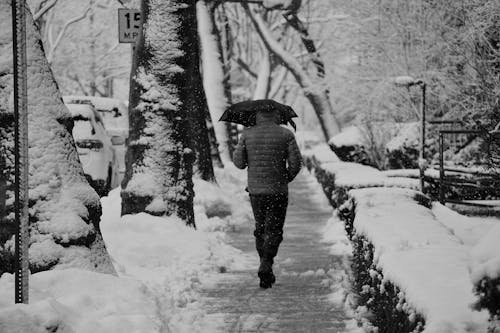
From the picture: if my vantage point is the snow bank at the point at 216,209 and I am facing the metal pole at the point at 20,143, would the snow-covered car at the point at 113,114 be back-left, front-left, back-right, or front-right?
back-right

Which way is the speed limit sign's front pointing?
toward the camera

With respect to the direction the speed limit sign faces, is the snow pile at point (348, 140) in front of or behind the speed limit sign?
behind

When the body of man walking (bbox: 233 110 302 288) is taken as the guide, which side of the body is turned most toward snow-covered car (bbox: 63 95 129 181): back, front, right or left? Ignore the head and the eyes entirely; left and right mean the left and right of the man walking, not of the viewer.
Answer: front

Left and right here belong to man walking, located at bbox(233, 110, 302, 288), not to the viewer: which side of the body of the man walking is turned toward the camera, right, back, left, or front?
back

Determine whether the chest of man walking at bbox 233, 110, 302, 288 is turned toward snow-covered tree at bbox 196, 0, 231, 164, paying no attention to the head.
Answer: yes

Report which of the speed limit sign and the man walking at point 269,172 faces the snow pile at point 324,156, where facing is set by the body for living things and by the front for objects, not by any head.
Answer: the man walking

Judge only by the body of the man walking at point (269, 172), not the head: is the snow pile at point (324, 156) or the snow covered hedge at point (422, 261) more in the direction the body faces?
the snow pile

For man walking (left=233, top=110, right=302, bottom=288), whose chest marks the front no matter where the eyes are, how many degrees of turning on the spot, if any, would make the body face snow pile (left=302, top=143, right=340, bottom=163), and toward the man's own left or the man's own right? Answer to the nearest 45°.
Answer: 0° — they already face it

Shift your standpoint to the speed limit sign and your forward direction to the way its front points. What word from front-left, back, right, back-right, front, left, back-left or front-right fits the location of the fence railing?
left

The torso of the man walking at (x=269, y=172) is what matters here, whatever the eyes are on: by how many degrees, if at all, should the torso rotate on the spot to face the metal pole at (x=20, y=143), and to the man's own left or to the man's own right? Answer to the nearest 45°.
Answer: approximately 135° to the man's own left

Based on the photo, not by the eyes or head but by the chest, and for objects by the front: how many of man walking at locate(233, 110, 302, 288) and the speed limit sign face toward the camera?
1

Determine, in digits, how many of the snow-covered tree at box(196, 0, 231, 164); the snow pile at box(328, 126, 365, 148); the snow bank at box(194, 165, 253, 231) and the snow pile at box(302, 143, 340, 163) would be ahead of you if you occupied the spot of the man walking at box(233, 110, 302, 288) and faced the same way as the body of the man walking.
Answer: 4

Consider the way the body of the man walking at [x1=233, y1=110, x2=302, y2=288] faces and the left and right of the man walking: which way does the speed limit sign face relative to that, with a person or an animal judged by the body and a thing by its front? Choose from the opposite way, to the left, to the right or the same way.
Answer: the opposite way
